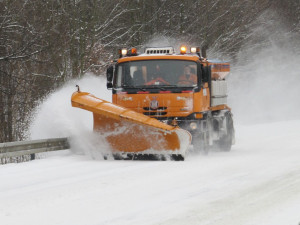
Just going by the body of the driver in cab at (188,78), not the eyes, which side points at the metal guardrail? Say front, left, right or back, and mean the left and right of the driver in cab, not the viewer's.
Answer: right

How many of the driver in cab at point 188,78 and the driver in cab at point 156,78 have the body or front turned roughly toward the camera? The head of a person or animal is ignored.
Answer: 2

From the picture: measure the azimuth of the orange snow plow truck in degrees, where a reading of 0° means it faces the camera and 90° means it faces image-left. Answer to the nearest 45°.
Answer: approximately 0°

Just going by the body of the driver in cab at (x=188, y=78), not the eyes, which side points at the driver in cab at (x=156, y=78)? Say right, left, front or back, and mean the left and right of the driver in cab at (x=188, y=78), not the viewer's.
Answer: right

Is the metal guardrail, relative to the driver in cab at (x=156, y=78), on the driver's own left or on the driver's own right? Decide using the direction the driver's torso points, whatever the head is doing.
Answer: on the driver's own right

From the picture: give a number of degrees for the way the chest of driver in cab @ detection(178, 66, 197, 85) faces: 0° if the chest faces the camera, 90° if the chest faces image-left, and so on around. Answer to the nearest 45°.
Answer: approximately 0°

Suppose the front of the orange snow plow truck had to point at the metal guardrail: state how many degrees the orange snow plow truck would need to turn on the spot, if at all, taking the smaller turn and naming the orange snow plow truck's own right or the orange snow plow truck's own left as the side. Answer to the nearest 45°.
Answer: approximately 90° to the orange snow plow truck's own right

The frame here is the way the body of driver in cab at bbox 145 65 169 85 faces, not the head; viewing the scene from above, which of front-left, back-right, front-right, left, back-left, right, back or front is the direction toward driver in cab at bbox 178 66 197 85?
left
